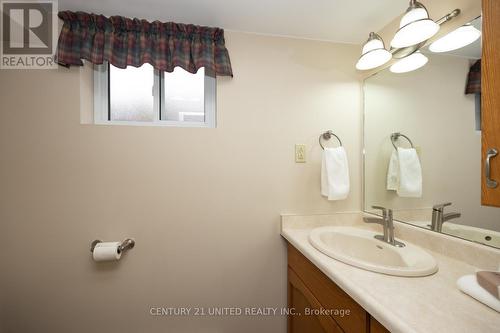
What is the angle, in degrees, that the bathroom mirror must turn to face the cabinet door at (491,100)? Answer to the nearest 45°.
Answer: approximately 45° to its left

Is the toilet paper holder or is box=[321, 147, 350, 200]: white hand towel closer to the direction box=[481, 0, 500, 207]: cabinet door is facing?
the toilet paper holder

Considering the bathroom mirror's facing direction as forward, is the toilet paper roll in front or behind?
in front

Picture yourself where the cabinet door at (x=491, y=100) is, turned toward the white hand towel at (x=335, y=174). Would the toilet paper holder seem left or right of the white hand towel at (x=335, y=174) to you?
left

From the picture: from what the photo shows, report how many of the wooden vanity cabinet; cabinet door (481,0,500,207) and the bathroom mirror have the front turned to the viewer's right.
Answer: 0

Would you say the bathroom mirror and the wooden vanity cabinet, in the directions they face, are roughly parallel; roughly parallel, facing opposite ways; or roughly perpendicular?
roughly parallel

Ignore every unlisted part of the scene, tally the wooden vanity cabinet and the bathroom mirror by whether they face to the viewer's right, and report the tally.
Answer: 0

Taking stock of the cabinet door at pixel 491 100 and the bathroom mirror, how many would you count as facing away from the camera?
0

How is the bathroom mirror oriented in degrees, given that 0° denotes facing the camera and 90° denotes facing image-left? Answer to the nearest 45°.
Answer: approximately 45°

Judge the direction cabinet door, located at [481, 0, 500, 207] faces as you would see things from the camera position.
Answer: facing the viewer and to the left of the viewer

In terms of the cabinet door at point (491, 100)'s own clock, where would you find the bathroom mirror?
The bathroom mirror is roughly at 4 o'clock from the cabinet door.

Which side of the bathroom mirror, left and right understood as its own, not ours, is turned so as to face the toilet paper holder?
front

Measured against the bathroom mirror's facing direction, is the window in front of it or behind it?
in front

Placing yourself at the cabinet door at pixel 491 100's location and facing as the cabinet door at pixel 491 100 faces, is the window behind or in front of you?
in front

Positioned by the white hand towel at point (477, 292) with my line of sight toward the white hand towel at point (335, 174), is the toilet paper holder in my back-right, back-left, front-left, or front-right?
front-left
